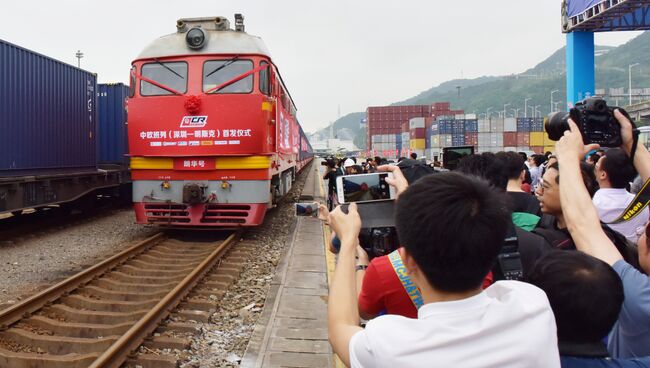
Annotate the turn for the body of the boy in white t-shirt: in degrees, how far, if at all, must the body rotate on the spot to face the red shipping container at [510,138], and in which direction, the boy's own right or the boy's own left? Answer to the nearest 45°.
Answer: approximately 45° to the boy's own right

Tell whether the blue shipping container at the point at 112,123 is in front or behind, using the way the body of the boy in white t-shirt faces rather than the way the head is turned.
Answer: in front

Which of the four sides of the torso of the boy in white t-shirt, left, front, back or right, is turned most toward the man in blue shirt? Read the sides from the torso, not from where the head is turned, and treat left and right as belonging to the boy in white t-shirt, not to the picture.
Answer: right

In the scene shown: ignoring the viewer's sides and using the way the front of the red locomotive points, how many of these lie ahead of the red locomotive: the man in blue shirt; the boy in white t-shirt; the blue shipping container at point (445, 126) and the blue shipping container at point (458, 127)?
2

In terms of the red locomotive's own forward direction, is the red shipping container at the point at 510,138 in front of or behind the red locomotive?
behind

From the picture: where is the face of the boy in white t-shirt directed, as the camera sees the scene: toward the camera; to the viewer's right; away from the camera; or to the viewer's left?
away from the camera

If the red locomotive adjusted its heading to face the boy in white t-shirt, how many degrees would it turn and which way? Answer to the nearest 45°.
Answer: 0° — it already faces them

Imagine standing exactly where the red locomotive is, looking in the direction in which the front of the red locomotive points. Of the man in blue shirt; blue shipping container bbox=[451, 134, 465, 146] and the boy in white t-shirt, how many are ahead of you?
2

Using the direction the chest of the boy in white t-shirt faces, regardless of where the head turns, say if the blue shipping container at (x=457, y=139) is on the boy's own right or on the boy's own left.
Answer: on the boy's own right

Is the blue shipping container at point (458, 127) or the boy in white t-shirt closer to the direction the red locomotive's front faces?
the boy in white t-shirt

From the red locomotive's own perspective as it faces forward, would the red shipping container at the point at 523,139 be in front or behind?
behind
